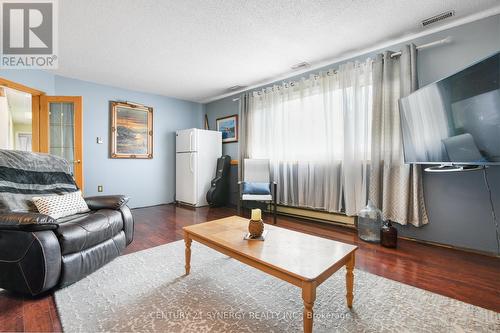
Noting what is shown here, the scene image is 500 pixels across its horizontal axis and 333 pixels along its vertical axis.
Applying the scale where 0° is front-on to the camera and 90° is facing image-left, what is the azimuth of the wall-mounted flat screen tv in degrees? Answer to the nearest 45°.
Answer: approximately 45°

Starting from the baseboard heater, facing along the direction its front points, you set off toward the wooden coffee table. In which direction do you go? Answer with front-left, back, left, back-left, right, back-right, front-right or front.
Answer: front-left

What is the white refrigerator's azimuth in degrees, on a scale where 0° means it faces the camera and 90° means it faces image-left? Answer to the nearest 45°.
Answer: approximately 45°

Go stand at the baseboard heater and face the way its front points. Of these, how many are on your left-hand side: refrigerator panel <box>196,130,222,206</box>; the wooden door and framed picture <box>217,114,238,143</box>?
0

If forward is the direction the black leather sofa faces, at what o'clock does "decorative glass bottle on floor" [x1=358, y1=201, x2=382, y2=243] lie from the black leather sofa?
The decorative glass bottle on floor is roughly at 11 o'clock from the black leather sofa.

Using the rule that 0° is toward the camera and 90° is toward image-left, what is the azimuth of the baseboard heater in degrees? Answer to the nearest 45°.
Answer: approximately 45°

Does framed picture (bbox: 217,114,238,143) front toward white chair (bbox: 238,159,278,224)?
no

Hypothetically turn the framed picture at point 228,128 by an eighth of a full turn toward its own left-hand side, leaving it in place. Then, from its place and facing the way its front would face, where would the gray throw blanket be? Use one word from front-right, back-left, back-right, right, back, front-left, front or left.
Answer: front-right

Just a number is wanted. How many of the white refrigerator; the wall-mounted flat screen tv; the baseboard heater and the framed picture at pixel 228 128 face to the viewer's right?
0

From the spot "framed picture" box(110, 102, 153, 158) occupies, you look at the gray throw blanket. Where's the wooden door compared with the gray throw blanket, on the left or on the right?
right

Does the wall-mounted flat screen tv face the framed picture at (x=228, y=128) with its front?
no

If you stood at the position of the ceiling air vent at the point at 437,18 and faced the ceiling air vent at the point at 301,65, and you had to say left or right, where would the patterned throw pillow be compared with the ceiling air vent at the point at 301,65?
left

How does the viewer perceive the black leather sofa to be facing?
facing the viewer and to the right of the viewer

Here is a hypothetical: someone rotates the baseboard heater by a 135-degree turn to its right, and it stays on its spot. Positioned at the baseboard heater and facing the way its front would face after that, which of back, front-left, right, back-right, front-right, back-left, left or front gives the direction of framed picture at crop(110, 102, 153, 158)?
left

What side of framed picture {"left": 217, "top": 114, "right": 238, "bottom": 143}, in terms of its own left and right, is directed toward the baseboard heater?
left

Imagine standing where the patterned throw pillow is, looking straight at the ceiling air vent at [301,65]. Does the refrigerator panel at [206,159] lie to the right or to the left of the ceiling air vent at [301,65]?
left

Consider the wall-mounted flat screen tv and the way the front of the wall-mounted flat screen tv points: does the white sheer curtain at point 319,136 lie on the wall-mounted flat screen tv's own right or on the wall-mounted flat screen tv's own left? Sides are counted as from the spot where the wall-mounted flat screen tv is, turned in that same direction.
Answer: on the wall-mounted flat screen tv's own right

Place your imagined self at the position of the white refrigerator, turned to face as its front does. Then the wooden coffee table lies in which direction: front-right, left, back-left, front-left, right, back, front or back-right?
front-left

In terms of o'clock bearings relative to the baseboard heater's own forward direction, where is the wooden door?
The wooden door is roughly at 1 o'clock from the baseboard heater.

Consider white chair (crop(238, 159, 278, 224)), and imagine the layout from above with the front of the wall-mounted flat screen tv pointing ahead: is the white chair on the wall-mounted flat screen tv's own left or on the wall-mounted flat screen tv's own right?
on the wall-mounted flat screen tv's own right

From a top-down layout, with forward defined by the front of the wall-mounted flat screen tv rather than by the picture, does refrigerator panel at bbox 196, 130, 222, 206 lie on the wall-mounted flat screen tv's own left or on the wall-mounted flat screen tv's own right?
on the wall-mounted flat screen tv's own right

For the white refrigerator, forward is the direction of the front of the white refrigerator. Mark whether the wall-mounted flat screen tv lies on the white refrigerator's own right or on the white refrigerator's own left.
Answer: on the white refrigerator's own left

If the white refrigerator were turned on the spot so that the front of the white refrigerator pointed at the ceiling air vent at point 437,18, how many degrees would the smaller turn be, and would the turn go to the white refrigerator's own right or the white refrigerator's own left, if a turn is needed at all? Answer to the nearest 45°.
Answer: approximately 90° to the white refrigerator's own left

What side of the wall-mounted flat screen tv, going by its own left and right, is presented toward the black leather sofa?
front

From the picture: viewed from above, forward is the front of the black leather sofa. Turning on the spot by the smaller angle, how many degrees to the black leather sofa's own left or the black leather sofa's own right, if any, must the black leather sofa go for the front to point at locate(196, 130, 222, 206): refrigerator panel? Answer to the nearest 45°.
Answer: approximately 90° to the black leather sofa's own left
